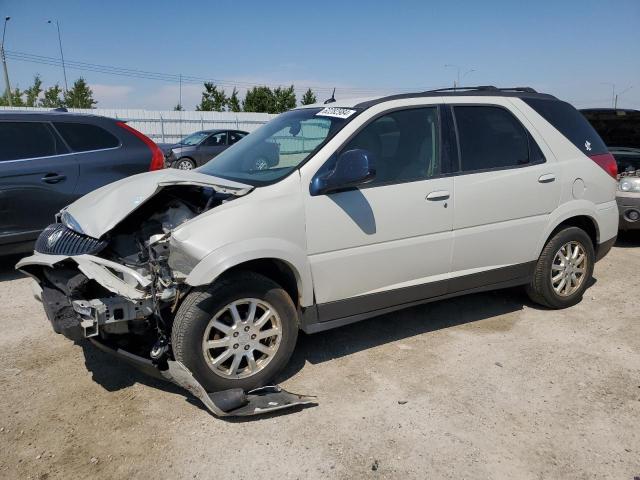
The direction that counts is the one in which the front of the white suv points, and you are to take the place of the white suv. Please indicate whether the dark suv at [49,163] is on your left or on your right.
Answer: on your right

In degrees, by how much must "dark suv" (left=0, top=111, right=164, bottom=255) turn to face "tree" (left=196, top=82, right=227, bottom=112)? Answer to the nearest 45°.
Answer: approximately 90° to its right

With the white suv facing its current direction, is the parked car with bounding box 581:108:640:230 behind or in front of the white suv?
behind

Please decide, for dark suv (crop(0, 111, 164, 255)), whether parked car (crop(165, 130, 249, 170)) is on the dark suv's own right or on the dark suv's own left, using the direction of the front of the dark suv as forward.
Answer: on the dark suv's own right

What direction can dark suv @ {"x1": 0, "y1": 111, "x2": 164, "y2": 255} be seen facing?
to the viewer's left

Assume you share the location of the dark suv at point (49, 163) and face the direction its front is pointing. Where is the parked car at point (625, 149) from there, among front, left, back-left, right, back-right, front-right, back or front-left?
back

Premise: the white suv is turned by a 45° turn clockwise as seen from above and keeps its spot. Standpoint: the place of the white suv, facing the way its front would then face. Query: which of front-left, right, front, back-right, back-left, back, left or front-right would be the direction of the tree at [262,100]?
right

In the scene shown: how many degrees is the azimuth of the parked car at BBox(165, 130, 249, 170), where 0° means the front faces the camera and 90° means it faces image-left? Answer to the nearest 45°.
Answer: approximately 45°
